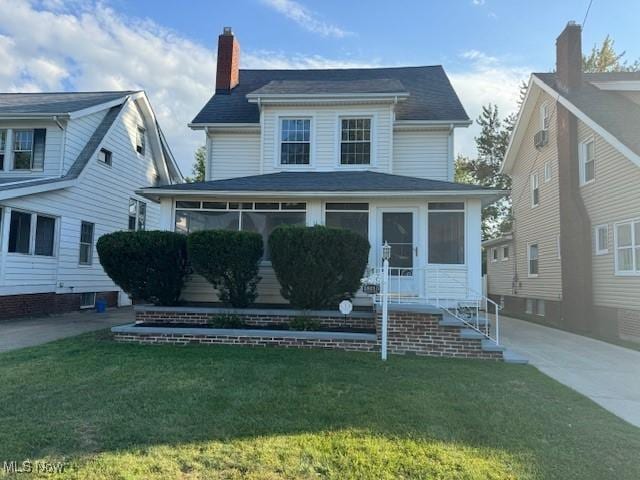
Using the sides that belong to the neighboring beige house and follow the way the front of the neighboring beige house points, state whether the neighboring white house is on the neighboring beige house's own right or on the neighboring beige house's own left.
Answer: on the neighboring beige house's own right

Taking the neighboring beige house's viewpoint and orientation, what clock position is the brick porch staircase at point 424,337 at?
The brick porch staircase is roughly at 2 o'clock from the neighboring beige house.

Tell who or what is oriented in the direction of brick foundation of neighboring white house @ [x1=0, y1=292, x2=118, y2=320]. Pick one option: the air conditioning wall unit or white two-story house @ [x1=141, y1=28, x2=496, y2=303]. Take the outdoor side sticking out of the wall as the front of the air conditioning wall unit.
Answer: the air conditioning wall unit

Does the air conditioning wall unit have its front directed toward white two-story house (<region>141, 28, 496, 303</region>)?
yes

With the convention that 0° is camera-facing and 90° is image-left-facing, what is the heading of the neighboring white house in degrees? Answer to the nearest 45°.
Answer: approximately 45°

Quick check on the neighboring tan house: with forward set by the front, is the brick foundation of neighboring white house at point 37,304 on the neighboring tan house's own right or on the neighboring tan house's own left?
on the neighboring tan house's own right

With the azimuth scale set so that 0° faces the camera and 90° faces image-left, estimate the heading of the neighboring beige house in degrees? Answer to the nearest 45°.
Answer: approximately 315°

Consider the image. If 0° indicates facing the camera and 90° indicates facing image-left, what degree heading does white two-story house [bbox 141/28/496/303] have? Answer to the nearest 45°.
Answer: approximately 0°

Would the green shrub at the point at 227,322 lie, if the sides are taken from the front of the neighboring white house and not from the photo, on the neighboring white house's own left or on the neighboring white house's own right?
on the neighboring white house's own left

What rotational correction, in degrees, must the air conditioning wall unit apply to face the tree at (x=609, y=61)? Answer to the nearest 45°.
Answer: approximately 135° to its right

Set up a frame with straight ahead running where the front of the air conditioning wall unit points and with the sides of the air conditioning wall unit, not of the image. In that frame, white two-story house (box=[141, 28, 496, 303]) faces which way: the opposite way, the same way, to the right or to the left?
to the left
